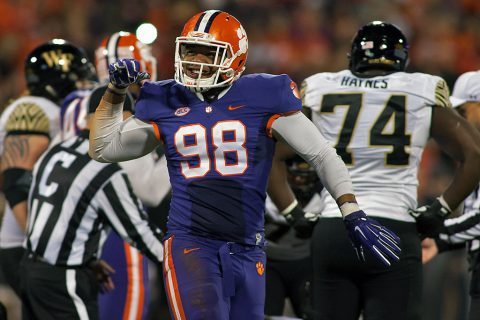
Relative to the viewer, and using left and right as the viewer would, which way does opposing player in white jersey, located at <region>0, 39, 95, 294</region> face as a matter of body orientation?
facing to the right of the viewer

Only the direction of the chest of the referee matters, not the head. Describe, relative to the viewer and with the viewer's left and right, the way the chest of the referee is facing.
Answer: facing away from the viewer and to the right of the viewer

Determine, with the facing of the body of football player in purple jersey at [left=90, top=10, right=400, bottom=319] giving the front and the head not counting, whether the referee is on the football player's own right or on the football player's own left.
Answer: on the football player's own right

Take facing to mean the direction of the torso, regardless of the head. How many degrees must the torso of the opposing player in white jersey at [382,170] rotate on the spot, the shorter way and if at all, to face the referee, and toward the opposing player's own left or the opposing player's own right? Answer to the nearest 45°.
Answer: approximately 90° to the opposing player's own left

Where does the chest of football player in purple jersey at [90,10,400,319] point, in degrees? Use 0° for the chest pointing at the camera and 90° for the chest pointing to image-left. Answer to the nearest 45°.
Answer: approximately 0°

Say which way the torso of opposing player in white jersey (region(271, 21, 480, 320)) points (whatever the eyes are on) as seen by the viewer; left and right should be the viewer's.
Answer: facing away from the viewer

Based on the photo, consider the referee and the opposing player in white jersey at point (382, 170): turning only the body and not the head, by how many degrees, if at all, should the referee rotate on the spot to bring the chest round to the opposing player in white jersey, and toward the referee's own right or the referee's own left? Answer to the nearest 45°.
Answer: approximately 45° to the referee's own right

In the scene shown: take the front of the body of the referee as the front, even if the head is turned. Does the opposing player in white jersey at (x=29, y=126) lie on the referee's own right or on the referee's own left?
on the referee's own left

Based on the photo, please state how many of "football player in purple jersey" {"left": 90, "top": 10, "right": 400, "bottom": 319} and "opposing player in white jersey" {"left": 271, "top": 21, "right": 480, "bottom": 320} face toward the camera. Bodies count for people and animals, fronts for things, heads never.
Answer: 1

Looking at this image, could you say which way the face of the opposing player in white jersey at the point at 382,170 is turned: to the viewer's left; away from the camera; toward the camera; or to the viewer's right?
away from the camera

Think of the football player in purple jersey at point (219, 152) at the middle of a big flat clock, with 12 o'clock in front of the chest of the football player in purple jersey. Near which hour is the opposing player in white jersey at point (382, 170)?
The opposing player in white jersey is roughly at 8 o'clock from the football player in purple jersey.
